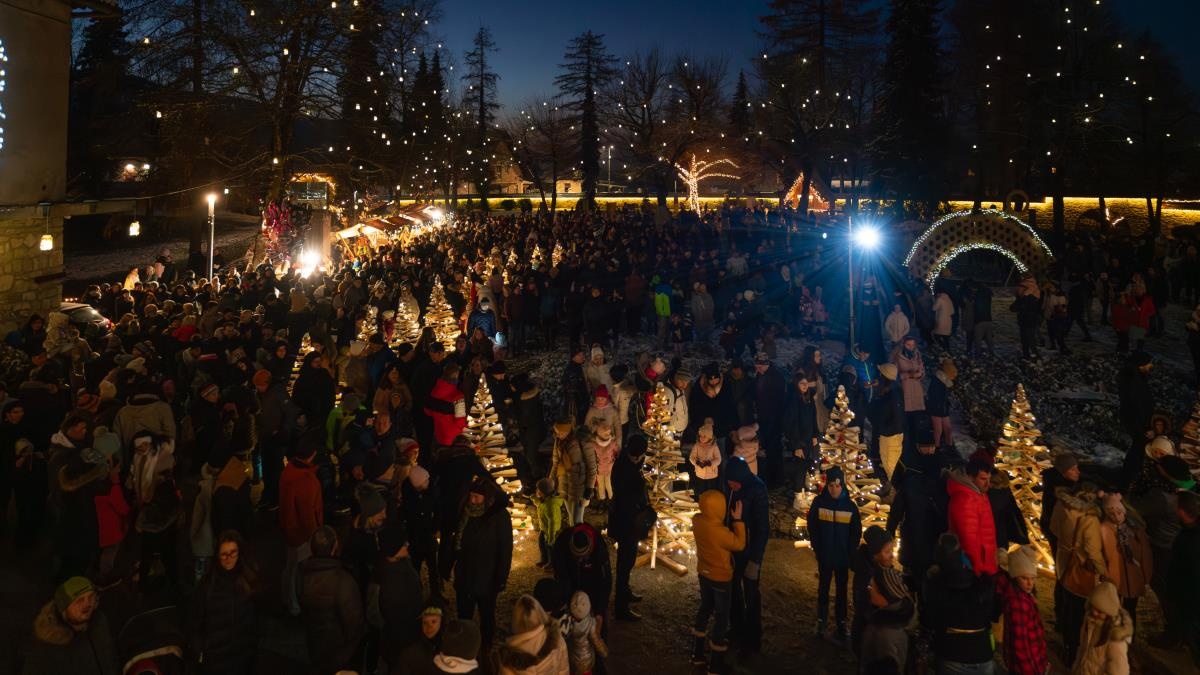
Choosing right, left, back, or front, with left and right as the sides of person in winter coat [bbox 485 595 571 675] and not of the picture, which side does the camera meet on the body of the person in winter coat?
back

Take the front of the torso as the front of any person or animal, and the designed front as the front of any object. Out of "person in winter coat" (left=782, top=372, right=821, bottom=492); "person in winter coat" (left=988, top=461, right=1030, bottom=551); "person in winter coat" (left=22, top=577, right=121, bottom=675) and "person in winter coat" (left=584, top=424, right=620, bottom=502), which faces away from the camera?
"person in winter coat" (left=988, top=461, right=1030, bottom=551)

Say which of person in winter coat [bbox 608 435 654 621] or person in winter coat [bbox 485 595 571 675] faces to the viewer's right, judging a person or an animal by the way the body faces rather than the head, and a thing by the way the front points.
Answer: person in winter coat [bbox 608 435 654 621]

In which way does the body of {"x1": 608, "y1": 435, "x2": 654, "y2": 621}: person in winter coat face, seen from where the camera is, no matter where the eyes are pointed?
to the viewer's right

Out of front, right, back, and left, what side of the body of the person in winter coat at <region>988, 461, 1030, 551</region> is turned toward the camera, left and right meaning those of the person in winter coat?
back
